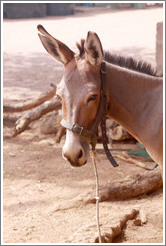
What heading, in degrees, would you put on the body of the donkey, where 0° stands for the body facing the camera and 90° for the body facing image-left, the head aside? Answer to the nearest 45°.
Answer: approximately 45°
